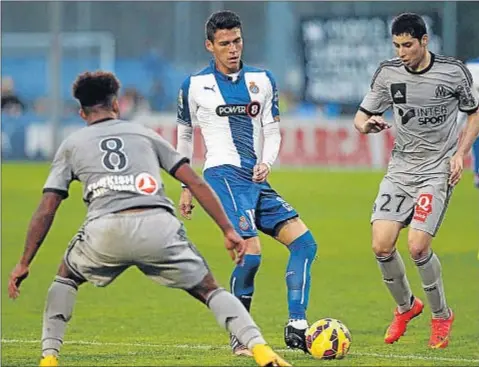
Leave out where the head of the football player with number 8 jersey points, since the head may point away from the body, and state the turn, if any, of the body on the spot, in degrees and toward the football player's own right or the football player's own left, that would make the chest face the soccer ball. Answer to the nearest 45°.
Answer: approximately 45° to the football player's own right

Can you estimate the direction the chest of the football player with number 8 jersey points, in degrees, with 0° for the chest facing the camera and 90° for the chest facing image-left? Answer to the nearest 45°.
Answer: approximately 180°

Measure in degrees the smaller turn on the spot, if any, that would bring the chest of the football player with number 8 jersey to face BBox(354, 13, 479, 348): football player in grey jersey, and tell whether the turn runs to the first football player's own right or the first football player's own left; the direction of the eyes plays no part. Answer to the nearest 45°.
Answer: approximately 45° to the first football player's own right

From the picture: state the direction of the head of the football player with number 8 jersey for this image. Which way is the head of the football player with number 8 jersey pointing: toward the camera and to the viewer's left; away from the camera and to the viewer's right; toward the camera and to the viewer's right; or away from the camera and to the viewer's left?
away from the camera and to the viewer's right

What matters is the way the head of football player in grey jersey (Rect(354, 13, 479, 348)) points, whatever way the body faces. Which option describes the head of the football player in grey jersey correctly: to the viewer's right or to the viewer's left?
to the viewer's left
